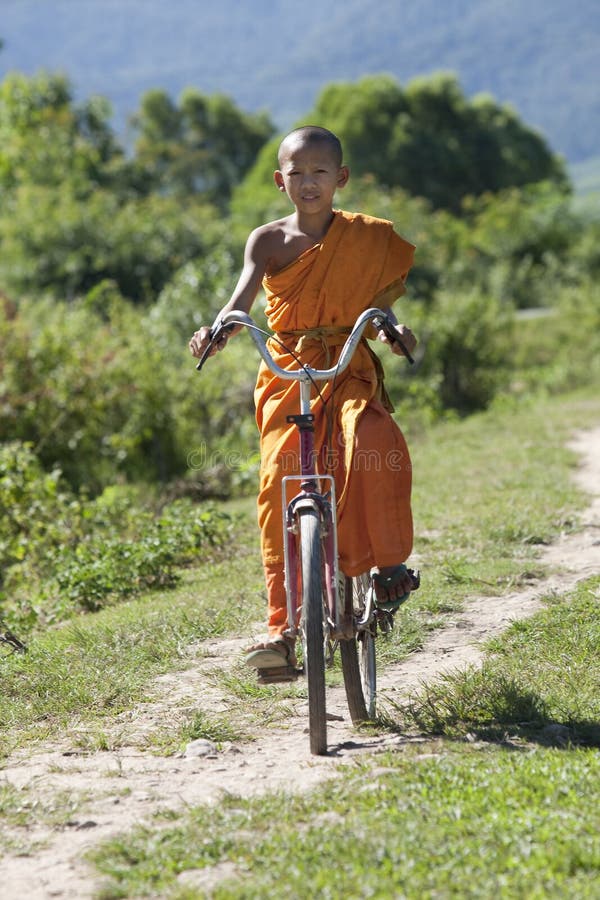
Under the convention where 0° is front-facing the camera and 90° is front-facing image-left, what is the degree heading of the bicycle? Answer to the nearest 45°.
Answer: approximately 0°

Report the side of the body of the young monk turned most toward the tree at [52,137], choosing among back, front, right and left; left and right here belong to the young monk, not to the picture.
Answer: back

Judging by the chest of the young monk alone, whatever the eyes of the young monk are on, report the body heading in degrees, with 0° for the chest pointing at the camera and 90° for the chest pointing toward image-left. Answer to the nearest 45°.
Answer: approximately 0°

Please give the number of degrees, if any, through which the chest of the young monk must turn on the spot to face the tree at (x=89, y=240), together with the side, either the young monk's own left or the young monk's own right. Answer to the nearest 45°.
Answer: approximately 180°

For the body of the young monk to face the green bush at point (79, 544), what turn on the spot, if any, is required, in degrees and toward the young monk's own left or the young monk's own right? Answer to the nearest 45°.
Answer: approximately 135° to the young monk's own right
